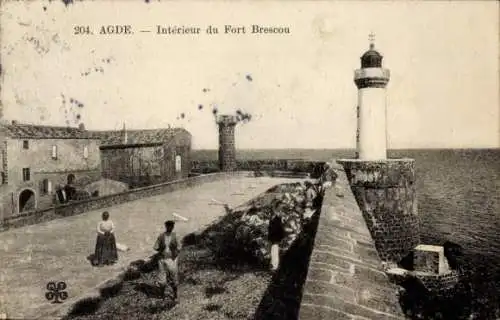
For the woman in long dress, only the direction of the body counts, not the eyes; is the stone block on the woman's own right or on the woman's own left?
on the woman's own left

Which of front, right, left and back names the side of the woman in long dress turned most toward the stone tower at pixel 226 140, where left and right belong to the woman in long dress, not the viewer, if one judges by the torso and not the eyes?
back

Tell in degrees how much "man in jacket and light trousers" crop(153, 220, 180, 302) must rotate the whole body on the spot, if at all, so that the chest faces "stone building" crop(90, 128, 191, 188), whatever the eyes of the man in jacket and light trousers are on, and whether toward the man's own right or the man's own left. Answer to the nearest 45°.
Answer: approximately 180°

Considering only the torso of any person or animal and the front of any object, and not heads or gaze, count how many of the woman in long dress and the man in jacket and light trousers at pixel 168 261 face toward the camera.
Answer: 2

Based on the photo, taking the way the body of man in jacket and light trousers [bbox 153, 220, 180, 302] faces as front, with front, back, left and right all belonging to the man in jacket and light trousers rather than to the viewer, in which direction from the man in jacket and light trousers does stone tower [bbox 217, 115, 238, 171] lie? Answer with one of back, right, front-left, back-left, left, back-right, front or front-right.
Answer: back

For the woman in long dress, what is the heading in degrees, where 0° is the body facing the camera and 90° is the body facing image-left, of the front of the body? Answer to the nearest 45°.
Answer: approximately 0°

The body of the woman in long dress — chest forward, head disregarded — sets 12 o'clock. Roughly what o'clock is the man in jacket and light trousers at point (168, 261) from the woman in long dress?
The man in jacket and light trousers is roughly at 11 o'clock from the woman in long dress.

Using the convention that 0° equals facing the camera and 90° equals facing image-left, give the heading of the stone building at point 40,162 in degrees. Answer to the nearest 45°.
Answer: approximately 315°

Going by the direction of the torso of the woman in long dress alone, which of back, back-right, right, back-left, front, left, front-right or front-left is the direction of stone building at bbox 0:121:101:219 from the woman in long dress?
back

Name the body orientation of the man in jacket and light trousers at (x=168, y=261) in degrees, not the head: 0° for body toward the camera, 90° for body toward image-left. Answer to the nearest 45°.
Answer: approximately 0°

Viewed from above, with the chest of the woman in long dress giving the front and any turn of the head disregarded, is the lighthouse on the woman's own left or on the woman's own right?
on the woman's own left

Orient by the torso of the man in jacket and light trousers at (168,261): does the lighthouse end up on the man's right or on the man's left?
on the man's left
